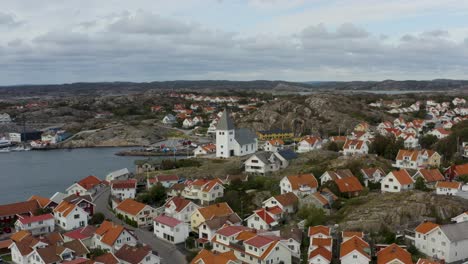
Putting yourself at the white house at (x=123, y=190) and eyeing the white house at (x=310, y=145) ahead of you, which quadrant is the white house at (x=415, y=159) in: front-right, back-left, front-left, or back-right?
front-right

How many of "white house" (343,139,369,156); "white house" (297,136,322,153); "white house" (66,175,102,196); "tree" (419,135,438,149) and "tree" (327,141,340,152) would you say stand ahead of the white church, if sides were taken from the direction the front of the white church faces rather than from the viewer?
1

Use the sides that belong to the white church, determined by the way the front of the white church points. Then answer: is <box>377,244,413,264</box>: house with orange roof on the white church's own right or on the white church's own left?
on the white church's own left

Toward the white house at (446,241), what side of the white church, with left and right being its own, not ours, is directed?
left

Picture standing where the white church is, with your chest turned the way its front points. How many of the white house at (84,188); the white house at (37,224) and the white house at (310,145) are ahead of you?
2

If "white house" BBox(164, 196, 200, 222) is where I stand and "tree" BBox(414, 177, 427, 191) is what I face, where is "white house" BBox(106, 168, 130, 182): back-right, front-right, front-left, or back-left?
back-left

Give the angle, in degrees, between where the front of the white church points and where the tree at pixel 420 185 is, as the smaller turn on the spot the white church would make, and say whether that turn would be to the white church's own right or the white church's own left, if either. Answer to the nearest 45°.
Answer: approximately 90° to the white church's own left

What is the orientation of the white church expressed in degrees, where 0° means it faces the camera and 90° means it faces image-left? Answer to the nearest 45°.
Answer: approximately 45°

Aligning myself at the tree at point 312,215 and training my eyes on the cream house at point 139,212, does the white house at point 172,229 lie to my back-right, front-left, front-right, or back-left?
front-left

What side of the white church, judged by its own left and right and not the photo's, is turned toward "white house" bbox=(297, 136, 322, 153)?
back

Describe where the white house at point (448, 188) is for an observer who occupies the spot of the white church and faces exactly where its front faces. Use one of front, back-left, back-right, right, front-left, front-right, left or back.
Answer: left

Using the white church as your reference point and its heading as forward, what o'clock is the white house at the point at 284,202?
The white house is roughly at 10 o'clock from the white church.

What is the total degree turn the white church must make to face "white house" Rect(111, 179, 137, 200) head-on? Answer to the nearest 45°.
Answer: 0° — it already faces it

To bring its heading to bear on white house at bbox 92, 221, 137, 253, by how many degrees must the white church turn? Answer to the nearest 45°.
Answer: approximately 45° to its left

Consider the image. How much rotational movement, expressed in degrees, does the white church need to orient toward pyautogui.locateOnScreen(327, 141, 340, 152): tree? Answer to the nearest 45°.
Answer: approximately 135° to its left

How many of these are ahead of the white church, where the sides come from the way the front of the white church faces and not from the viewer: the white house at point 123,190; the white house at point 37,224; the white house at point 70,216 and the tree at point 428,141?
3

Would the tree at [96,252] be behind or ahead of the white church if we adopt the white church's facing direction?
ahead

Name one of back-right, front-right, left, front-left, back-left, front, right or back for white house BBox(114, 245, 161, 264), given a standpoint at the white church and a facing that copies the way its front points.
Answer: front-left

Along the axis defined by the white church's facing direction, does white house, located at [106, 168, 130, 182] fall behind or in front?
in front

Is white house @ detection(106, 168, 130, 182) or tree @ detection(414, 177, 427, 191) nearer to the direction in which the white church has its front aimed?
the white house
